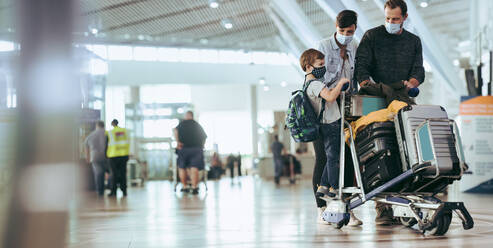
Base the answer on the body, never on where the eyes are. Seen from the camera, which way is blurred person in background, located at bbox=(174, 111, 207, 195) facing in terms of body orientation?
away from the camera

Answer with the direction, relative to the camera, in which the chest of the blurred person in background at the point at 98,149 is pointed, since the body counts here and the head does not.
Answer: away from the camera

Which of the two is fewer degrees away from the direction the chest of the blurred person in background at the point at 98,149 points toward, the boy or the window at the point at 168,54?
the window

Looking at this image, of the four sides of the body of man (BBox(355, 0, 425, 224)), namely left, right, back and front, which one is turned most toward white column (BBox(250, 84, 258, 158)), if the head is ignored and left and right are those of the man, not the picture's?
back

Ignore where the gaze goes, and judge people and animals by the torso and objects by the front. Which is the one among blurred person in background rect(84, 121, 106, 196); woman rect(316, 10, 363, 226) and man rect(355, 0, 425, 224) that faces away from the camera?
the blurred person in background

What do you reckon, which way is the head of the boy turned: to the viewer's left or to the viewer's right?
to the viewer's right

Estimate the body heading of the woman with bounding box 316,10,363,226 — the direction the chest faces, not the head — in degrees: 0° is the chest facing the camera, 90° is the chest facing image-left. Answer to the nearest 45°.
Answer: approximately 315°

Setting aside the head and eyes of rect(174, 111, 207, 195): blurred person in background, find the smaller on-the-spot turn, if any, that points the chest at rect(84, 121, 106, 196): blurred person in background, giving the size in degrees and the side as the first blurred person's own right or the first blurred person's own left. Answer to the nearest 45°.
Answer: approximately 45° to the first blurred person's own left

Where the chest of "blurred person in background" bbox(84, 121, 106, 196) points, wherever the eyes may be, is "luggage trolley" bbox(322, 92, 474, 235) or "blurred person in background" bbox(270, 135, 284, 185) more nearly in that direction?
the blurred person in background

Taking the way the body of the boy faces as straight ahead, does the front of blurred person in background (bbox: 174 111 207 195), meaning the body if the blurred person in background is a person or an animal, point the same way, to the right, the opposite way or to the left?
to the left

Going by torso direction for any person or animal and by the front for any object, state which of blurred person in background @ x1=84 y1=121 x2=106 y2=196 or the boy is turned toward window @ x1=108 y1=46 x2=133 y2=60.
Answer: the blurred person in background

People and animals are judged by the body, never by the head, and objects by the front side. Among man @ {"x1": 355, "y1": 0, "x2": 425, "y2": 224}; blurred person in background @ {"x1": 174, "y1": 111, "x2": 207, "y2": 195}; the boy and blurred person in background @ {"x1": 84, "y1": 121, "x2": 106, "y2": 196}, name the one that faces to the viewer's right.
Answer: the boy
